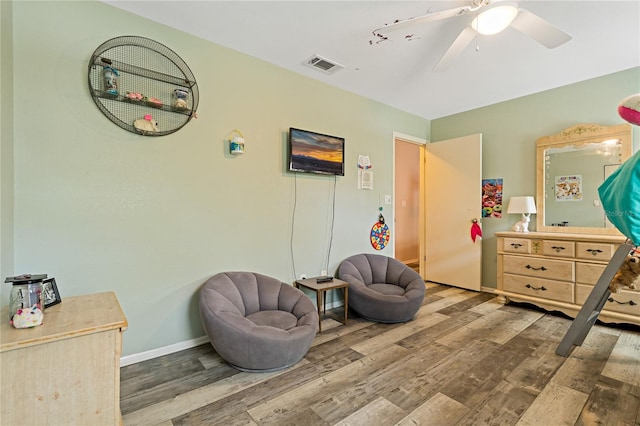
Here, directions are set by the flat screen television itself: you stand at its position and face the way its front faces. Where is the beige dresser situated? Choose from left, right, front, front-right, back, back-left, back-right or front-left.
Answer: front-left

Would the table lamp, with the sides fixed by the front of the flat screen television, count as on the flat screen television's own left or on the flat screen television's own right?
on the flat screen television's own left

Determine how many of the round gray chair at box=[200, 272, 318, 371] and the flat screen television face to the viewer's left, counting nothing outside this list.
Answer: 0

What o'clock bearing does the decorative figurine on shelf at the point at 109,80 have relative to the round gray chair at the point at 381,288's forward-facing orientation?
The decorative figurine on shelf is roughly at 3 o'clock from the round gray chair.

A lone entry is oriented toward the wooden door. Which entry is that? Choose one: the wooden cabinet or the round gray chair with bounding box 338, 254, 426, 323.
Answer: the wooden cabinet

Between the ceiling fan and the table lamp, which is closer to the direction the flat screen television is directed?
the ceiling fan

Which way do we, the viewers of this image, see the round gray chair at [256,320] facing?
facing the viewer and to the right of the viewer

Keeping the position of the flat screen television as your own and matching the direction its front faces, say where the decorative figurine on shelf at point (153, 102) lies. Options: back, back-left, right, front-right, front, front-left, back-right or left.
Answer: right

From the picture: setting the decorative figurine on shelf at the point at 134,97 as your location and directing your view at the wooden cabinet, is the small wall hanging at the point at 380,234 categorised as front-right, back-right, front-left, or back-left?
back-left

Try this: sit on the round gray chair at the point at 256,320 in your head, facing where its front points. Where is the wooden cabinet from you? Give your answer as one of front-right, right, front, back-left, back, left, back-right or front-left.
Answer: right
